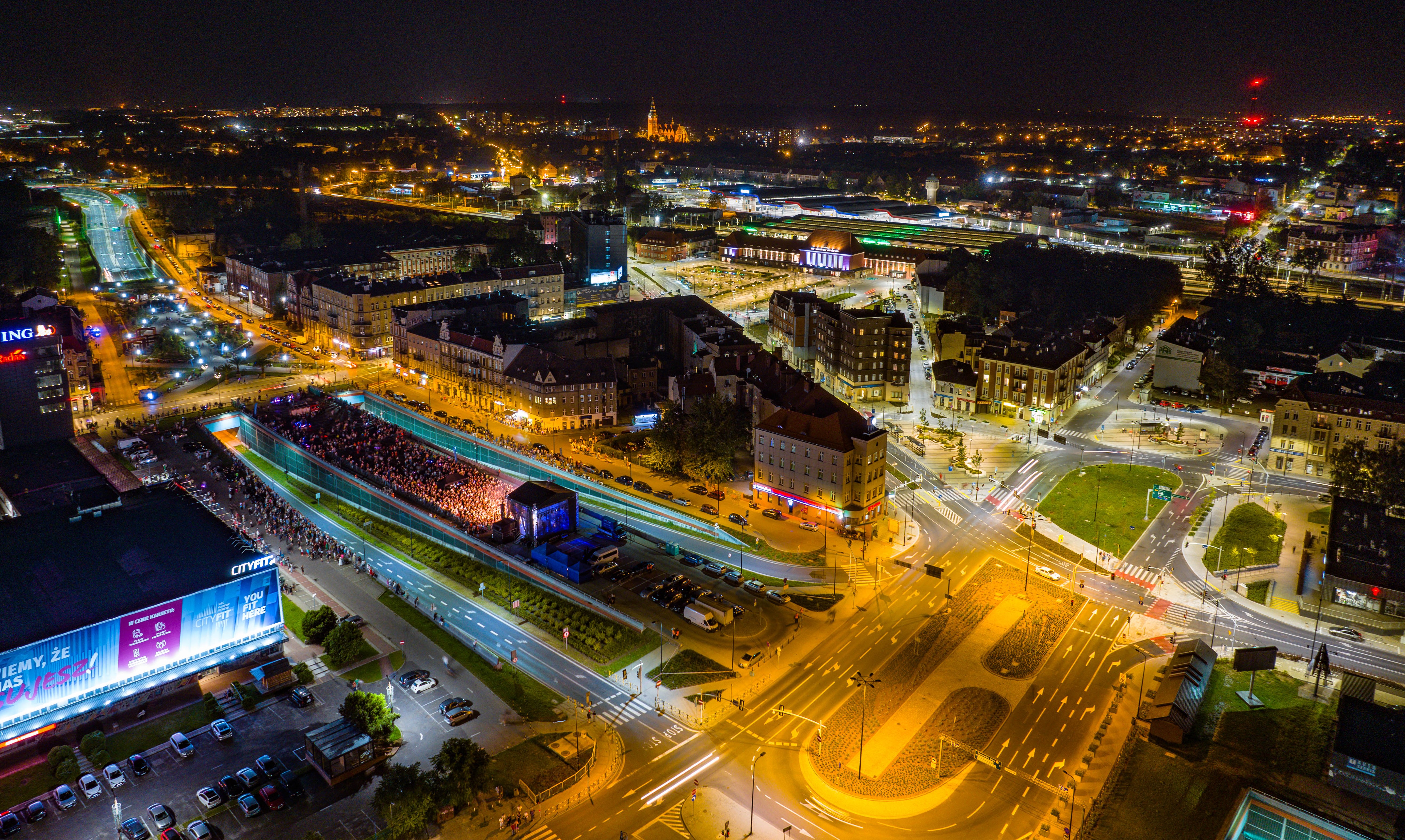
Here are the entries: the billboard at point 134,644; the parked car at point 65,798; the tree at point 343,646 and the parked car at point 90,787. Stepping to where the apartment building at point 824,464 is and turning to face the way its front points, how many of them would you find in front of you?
4

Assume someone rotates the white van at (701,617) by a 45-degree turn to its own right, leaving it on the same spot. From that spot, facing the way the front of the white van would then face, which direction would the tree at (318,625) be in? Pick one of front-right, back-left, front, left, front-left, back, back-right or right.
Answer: right

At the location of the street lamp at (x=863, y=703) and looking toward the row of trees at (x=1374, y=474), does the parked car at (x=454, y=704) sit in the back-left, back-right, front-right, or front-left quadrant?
back-left

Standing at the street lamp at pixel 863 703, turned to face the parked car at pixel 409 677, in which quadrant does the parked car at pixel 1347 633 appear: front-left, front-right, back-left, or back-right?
back-right
